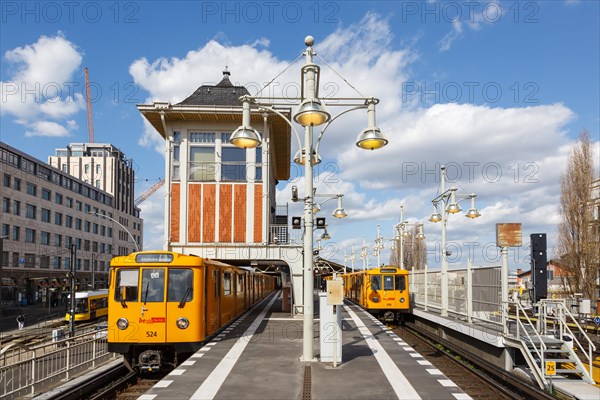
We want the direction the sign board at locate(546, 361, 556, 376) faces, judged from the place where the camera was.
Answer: facing the viewer

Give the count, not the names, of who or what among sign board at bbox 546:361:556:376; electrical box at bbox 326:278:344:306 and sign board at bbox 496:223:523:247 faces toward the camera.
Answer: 3

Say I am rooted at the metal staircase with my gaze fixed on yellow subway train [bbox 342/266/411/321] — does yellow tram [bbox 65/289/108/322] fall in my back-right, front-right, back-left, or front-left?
front-left

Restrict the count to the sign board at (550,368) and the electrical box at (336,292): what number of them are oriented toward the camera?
2

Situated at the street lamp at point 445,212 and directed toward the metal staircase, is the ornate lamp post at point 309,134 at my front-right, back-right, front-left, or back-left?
front-right

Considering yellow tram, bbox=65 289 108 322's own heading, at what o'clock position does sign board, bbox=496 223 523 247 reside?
The sign board is roughly at 10 o'clock from the yellow tram.

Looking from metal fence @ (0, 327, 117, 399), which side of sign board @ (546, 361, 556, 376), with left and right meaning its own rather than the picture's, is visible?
right

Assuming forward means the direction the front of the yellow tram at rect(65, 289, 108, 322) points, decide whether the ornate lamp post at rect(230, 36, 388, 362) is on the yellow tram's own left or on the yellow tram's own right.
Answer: on the yellow tram's own left
